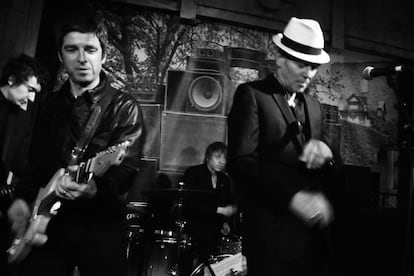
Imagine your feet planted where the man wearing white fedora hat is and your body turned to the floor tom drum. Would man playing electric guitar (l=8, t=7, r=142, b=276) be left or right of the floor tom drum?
left

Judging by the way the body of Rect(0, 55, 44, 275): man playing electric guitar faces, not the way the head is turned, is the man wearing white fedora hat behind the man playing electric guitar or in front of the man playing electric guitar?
in front

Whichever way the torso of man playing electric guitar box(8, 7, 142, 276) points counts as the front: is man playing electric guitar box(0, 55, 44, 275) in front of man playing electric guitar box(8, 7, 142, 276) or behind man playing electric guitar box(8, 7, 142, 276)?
behind

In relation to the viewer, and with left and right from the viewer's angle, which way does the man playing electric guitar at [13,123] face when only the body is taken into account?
facing the viewer and to the right of the viewer

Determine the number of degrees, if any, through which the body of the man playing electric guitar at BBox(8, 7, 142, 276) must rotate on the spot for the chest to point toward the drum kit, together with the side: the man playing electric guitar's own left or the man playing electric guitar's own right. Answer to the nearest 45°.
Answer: approximately 135° to the man playing electric guitar's own left

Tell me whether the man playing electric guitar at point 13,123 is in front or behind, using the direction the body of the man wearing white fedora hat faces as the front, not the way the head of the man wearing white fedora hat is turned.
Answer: behind

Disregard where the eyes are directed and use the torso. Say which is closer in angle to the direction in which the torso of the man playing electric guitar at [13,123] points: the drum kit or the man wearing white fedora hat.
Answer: the man wearing white fedora hat

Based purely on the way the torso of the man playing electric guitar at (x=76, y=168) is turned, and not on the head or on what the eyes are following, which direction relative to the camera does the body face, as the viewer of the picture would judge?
toward the camera

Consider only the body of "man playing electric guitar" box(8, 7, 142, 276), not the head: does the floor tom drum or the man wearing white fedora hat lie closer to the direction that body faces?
the man wearing white fedora hat

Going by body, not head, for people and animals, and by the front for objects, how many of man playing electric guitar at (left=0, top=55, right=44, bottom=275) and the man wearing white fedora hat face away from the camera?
0
